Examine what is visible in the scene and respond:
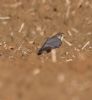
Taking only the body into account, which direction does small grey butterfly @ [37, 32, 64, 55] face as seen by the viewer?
to the viewer's right
